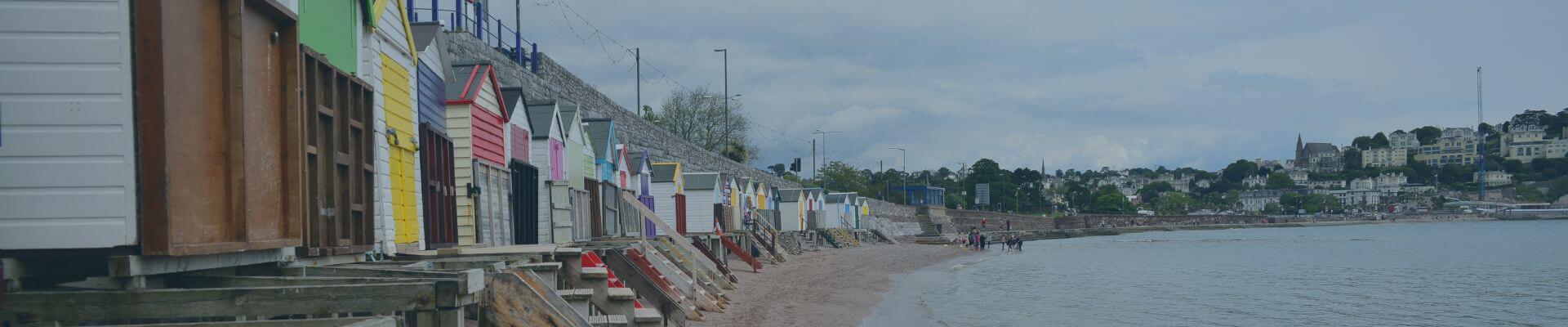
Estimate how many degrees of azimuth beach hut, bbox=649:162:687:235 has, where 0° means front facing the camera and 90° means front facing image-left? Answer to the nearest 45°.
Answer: approximately 315°

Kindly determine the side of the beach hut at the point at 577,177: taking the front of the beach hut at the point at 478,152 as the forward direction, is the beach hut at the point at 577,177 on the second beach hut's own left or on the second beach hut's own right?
on the second beach hut's own left

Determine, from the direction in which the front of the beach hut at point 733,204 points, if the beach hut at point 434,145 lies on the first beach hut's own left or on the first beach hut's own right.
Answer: on the first beach hut's own right

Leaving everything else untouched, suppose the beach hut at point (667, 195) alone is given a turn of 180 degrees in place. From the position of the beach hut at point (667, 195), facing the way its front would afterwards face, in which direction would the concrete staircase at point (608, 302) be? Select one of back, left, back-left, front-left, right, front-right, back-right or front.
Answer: back-left

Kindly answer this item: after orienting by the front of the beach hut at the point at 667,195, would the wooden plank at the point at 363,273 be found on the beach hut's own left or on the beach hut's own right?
on the beach hut's own right

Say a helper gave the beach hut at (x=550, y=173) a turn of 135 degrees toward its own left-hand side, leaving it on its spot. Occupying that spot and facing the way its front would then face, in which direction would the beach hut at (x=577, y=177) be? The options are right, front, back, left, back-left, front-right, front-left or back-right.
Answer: front

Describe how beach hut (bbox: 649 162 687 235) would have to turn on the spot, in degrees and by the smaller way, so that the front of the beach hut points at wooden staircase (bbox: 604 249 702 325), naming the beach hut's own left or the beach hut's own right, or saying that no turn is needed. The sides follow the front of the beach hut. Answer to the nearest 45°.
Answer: approximately 45° to the beach hut's own right

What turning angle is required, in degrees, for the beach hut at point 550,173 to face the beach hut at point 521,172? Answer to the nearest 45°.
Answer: approximately 45° to its right

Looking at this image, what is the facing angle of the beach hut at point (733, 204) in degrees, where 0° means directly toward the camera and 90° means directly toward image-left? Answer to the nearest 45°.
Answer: approximately 315°

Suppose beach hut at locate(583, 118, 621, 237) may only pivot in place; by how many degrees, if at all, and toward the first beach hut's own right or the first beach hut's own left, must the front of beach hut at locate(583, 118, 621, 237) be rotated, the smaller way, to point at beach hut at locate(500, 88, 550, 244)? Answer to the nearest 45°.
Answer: approximately 45° to the first beach hut's own right

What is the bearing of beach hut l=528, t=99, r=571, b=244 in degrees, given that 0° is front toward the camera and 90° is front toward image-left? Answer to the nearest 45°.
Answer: approximately 315°

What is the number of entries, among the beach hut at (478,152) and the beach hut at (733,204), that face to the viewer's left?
0
